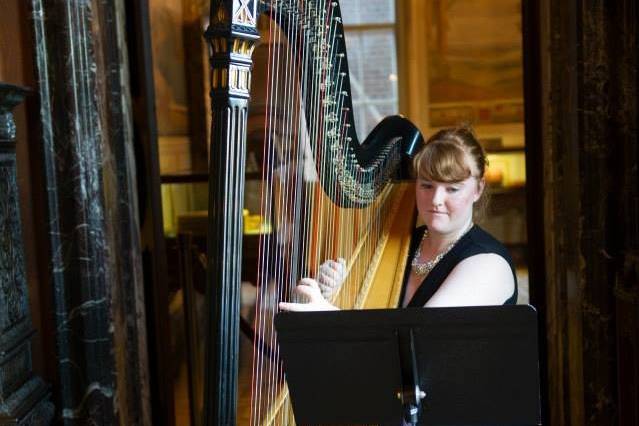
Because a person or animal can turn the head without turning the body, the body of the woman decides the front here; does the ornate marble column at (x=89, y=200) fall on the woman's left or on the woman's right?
on the woman's right

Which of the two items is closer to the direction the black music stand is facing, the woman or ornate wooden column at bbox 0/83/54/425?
the woman

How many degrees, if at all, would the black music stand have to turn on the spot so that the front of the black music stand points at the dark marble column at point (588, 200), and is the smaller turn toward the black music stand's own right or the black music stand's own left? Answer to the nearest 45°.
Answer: approximately 45° to the black music stand's own right

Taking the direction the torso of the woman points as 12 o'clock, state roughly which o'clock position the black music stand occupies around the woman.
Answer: The black music stand is roughly at 11 o'clock from the woman.

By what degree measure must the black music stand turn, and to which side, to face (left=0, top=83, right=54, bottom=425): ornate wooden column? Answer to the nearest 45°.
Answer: approximately 45° to its left

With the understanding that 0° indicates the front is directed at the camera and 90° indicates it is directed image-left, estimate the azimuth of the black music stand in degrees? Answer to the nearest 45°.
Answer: approximately 180°

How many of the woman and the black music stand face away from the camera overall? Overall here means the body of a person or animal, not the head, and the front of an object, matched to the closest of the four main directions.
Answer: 1

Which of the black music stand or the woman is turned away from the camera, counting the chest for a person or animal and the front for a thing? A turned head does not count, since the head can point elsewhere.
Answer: the black music stand
